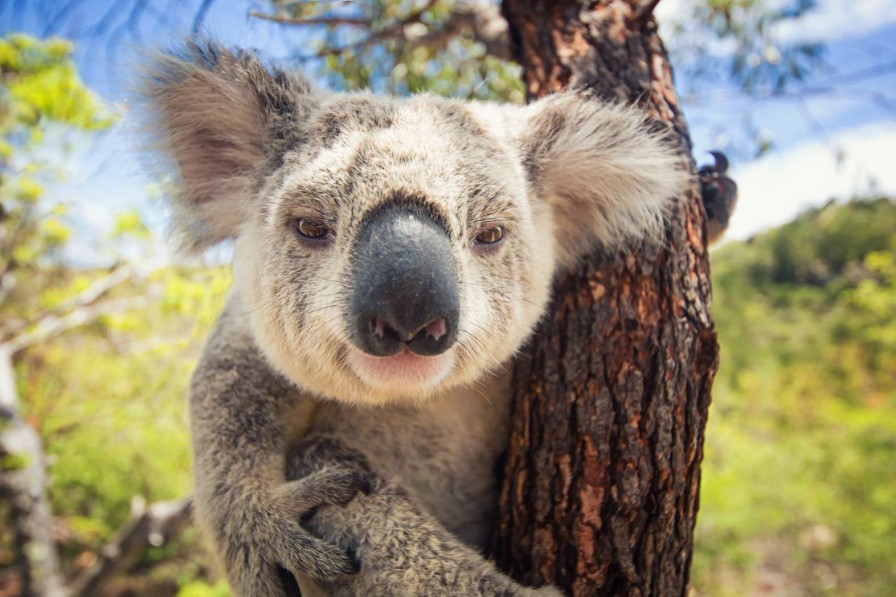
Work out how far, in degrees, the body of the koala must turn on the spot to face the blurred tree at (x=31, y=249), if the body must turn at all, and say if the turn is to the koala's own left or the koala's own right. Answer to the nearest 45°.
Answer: approximately 135° to the koala's own right

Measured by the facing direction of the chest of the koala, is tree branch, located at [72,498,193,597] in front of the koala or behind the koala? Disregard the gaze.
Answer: behind

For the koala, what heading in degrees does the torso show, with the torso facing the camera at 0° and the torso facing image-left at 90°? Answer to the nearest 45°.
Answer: approximately 0°
